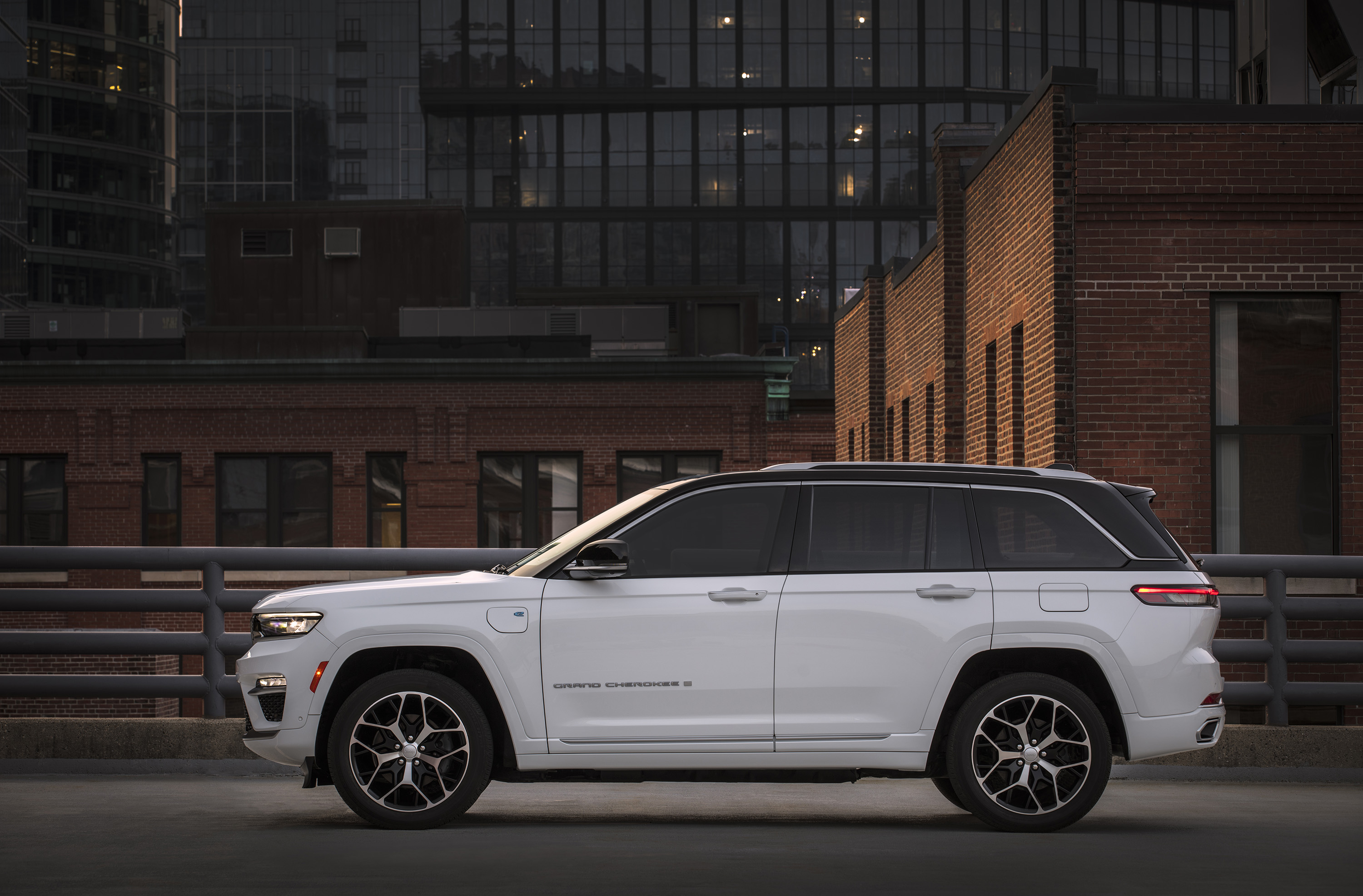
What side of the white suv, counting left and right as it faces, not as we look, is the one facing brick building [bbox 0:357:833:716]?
right

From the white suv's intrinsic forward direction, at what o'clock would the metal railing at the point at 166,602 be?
The metal railing is roughly at 1 o'clock from the white suv.

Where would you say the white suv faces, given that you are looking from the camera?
facing to the left of the viewer

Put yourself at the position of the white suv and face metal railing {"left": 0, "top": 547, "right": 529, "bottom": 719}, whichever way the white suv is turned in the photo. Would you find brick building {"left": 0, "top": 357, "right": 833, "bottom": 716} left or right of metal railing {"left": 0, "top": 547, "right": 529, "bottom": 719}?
right

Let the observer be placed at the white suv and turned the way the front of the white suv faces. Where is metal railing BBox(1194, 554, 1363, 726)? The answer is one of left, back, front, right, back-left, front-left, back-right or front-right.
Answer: back-right

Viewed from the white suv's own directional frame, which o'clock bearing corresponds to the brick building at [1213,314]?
The brick building is roughly at 4 o'clock from the white suv.

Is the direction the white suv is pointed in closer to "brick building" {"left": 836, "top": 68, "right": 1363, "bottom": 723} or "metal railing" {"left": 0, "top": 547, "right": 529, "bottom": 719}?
the metal railing

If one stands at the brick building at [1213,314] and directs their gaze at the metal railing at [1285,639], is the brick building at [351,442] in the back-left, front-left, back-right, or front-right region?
back-right

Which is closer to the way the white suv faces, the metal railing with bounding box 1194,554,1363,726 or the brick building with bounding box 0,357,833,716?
the brick building

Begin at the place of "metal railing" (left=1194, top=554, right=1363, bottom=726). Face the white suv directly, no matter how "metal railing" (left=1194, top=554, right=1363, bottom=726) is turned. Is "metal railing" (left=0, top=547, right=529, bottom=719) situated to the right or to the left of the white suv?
right
